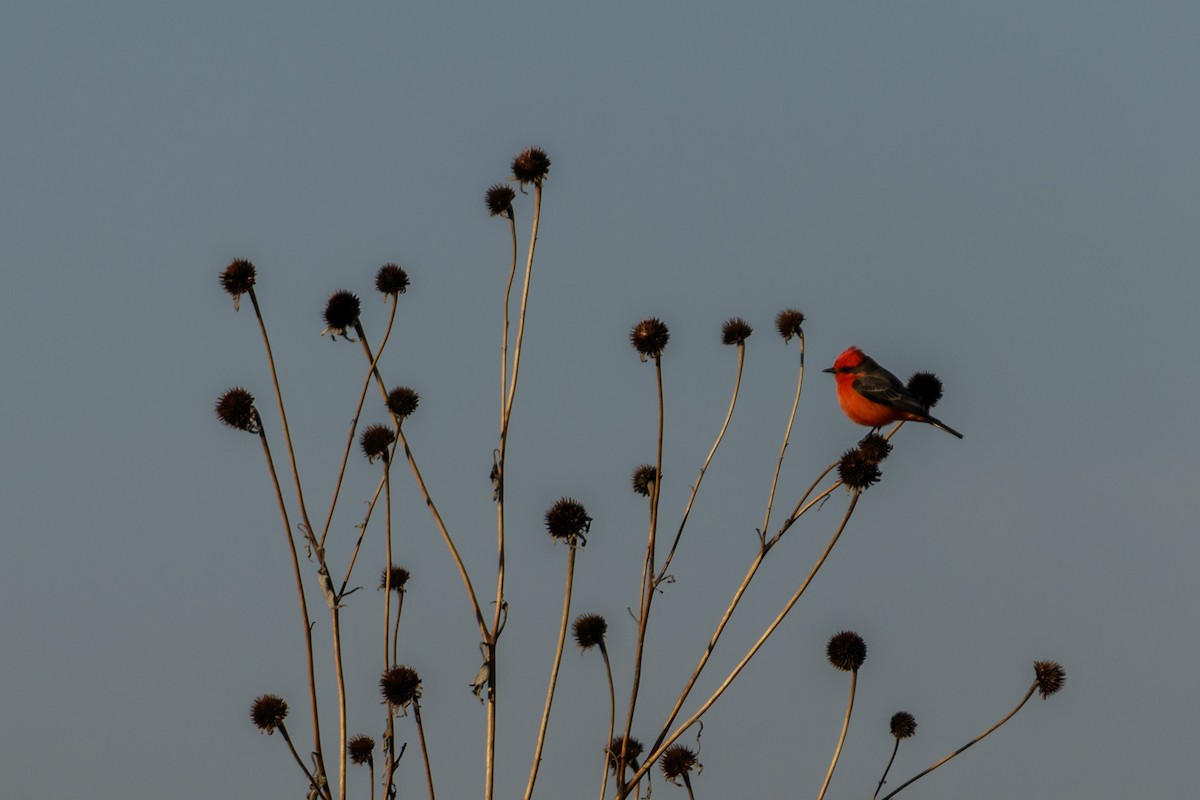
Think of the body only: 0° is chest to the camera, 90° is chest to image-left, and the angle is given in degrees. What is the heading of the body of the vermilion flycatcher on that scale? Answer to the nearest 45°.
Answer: approximately 90°
